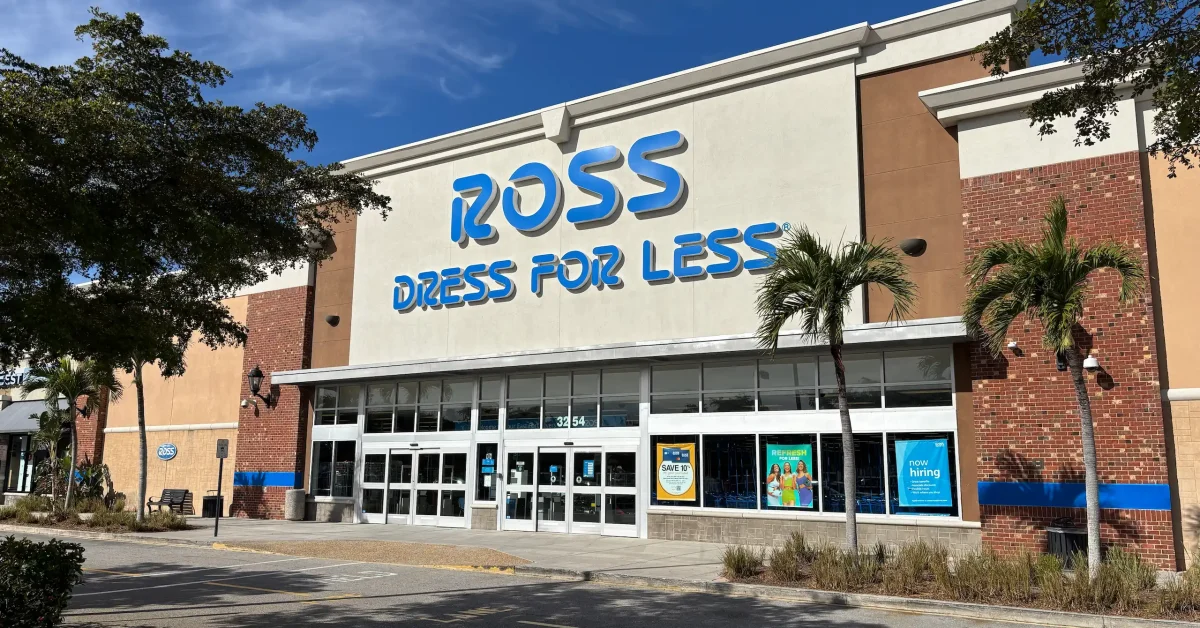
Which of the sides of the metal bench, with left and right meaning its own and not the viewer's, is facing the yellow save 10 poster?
left

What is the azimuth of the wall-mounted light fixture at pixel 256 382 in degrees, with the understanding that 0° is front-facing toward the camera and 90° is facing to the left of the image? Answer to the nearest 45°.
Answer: approximately 45°

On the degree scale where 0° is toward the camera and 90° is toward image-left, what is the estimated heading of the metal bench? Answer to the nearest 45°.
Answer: approximately 45°

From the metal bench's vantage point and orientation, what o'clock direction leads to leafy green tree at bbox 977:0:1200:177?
The leafy green tree is roughly at 10 o'clock from the metal bench.

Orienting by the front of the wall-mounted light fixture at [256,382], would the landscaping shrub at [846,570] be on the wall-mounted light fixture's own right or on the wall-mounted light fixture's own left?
on the wall-mounted light fixture's own left

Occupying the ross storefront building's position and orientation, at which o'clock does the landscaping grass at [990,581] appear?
The landscaping grass is roughly at 10 o'clock from the ross storefront building.

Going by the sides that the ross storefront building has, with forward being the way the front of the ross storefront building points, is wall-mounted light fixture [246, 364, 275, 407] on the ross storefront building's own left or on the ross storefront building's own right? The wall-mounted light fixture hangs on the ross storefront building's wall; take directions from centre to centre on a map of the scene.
on the ross storefront building's own right
